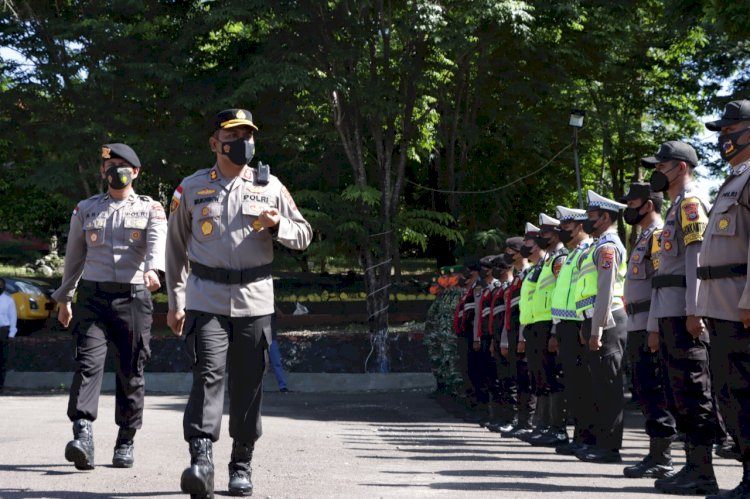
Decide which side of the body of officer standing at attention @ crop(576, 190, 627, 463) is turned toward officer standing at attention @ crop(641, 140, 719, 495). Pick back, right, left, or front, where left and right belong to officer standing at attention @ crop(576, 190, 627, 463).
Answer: left

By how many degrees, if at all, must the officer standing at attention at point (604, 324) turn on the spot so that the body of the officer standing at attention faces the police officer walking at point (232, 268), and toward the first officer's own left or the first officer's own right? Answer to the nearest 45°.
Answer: approximately 45° to the first officer's own left

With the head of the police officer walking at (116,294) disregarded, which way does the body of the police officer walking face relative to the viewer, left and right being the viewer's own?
facing the viewer

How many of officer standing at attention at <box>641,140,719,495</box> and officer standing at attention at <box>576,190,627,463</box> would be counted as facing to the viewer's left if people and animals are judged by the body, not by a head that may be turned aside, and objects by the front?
2

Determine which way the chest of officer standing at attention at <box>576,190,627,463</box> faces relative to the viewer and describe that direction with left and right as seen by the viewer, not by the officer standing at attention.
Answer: facing to the left of the viewer

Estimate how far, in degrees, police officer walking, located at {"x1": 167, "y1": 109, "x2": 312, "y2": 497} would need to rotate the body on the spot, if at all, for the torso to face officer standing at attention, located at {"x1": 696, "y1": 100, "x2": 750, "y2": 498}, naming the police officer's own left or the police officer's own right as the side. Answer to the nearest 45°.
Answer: approximately 90° to the police officer's own left

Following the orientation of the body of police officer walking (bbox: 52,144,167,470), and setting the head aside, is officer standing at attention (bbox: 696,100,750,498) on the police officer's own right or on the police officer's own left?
on the police officer's own left

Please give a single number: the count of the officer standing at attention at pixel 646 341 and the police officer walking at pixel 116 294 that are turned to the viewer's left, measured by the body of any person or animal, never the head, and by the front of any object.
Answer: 1

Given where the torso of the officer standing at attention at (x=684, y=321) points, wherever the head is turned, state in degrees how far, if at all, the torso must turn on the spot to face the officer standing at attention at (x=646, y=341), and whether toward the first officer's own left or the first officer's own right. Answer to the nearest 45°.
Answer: approximately 90° to the first officer's own right

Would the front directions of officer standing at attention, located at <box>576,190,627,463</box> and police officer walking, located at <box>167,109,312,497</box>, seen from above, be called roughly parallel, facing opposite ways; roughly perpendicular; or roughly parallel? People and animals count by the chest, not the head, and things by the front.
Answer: roughly perpendicular

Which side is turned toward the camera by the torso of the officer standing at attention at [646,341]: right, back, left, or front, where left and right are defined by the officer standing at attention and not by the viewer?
left

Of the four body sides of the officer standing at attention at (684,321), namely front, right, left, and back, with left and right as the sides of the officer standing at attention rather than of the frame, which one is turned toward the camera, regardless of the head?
left

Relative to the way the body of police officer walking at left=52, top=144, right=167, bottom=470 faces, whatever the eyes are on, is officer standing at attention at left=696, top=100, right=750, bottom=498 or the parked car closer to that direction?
the officer standing at attention
